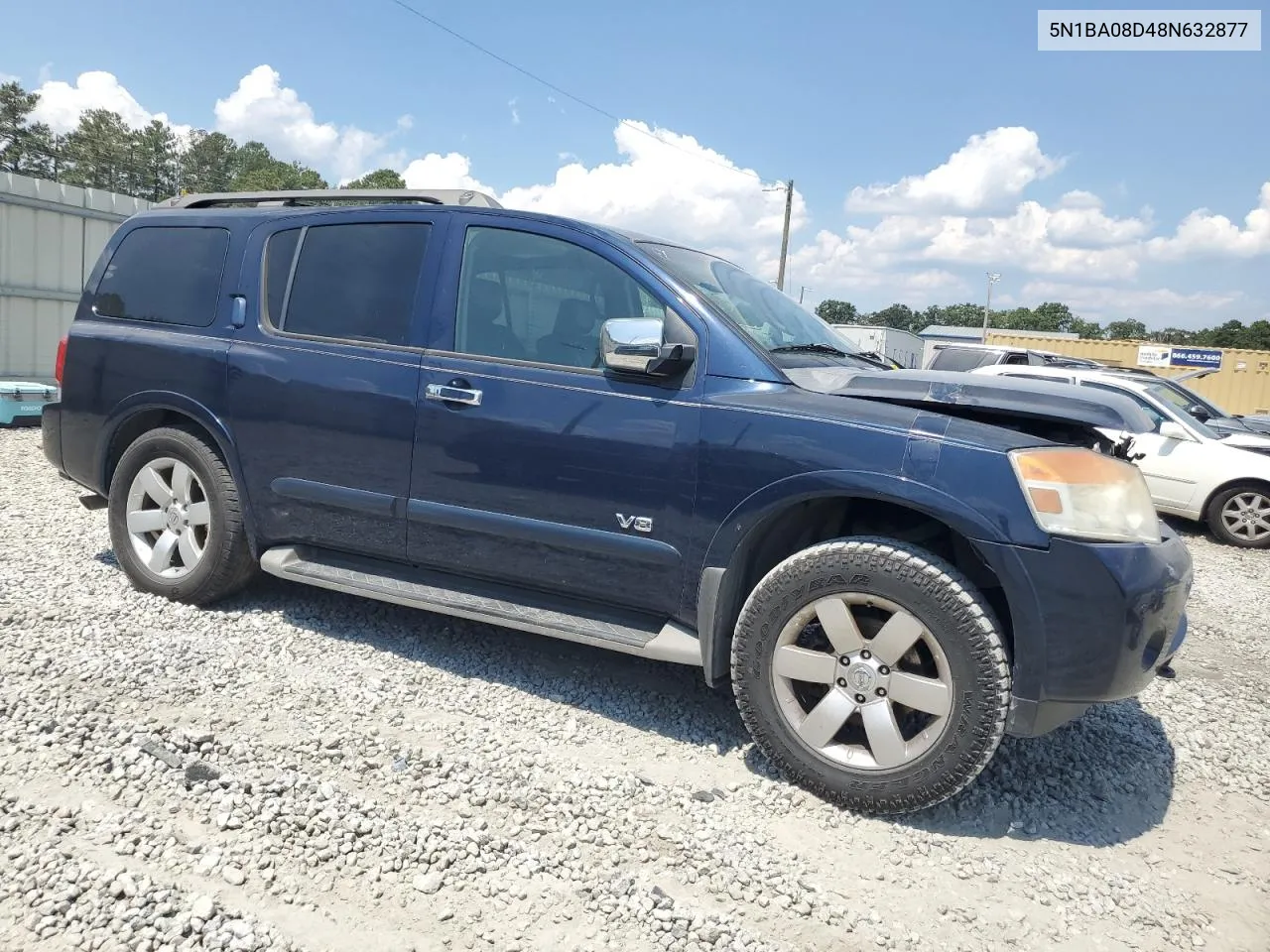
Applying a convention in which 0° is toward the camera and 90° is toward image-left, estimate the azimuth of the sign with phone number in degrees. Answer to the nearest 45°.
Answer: approximately 0°

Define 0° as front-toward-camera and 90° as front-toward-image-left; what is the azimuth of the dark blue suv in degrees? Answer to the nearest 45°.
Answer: approximately 315°

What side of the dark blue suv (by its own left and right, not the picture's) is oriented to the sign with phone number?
left

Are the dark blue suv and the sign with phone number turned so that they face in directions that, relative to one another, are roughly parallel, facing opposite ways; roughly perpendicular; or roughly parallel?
roughly perpendicular

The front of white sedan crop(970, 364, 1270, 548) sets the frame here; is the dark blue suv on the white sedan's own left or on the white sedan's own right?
on the white sedan's own right

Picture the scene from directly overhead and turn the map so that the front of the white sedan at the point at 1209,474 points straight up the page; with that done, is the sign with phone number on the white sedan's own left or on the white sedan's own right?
on the white sedan's own left

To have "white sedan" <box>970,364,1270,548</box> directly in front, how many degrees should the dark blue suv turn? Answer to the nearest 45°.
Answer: approximately 90° to its left

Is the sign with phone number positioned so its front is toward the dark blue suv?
yes

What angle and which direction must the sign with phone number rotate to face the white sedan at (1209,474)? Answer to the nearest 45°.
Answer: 0° — it already faces it

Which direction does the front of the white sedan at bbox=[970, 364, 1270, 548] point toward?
to the viewer's right

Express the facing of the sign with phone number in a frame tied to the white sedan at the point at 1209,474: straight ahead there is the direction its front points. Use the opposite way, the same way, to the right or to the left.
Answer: to the right

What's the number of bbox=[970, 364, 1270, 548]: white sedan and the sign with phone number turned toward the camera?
1
